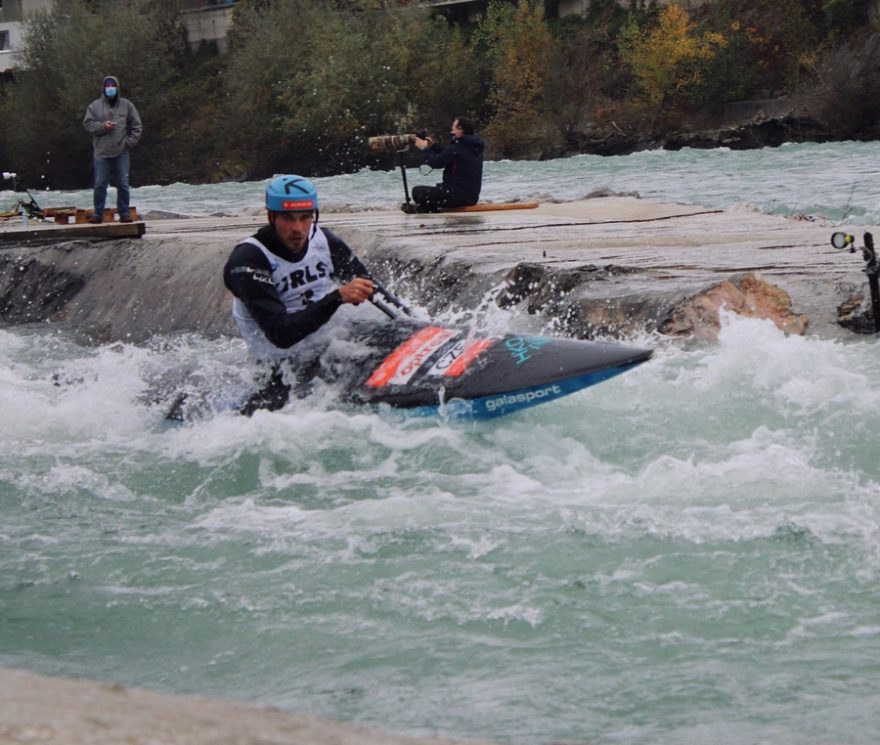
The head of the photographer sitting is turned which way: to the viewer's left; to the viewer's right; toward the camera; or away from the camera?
to the viewer's left

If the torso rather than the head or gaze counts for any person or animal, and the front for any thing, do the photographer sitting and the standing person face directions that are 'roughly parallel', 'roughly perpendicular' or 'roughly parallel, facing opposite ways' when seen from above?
roughly perpendicular

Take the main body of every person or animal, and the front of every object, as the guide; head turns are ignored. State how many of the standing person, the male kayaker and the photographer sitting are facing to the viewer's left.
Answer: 1

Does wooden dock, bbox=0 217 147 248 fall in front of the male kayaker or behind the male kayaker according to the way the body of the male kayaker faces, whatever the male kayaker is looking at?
behind

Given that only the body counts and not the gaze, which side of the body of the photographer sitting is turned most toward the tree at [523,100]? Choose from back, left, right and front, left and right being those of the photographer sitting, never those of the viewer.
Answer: right

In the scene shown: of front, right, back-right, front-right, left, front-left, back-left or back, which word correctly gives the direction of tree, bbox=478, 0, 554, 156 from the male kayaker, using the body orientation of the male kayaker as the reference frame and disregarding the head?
back-left

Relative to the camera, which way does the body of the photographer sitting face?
to the viewer's left

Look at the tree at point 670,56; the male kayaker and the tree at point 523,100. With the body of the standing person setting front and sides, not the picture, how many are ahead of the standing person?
1

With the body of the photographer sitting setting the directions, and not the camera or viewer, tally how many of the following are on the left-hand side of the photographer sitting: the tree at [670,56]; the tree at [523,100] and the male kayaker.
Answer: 1

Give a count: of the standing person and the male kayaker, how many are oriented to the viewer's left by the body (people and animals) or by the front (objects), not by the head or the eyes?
0

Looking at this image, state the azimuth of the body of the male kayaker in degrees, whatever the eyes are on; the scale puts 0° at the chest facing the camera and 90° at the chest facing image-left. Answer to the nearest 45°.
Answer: approximately 315°

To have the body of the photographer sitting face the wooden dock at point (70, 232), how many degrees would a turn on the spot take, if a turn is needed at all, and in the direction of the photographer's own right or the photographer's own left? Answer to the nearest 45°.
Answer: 0° — they already face it
